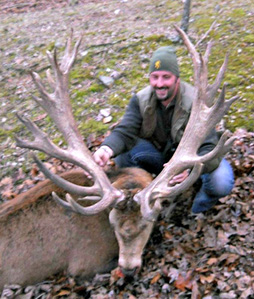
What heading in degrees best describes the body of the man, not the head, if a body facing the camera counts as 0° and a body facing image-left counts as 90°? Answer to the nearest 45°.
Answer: approximately 0°
